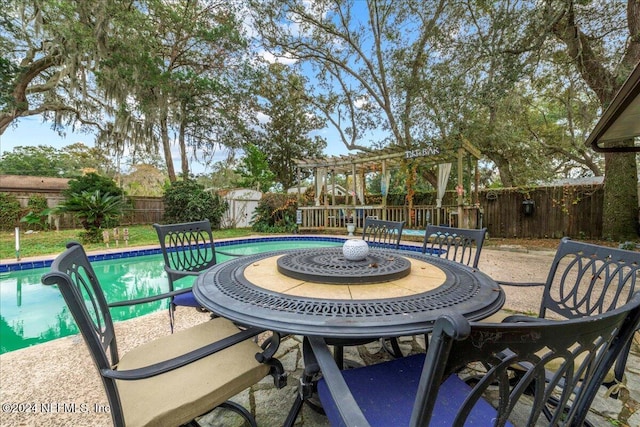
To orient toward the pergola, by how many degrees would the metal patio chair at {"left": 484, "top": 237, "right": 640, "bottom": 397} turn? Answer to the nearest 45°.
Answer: approximately 90° to its right

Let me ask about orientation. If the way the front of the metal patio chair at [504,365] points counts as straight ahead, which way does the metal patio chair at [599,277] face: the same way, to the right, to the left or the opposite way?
to the left

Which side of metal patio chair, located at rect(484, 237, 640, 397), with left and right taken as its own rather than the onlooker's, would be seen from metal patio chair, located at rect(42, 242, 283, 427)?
front

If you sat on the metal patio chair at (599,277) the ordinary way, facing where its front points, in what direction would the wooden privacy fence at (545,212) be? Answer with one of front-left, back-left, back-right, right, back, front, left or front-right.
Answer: back-right

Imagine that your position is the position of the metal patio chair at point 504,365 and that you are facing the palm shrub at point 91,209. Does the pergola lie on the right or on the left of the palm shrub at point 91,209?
right

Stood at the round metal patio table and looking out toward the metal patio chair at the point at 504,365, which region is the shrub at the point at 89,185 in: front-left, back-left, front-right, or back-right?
back-right

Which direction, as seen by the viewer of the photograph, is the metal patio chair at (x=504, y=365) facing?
facing away from the viewer and to the left of the viewer

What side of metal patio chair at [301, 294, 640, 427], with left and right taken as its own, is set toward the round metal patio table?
front

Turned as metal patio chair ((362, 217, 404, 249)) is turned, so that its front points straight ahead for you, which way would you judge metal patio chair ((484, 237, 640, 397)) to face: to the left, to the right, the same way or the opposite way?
to the right

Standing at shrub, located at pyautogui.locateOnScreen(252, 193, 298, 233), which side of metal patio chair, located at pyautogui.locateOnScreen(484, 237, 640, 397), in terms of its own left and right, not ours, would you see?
right

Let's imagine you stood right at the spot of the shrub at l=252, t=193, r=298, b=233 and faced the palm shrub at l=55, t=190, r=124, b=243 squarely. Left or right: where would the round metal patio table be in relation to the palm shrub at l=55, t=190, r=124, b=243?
left

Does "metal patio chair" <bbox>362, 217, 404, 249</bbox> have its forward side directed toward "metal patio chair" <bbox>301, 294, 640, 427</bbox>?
yes

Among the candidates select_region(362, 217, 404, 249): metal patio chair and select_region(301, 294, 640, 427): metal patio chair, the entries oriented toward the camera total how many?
1
